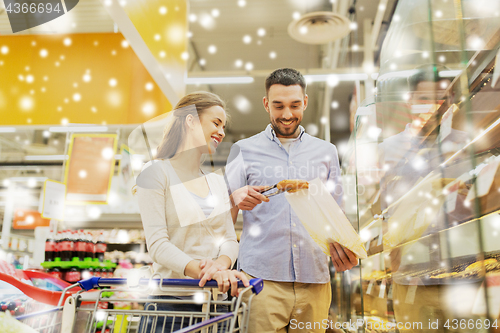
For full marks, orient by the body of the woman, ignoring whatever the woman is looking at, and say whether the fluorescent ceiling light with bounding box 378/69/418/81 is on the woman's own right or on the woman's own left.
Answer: on the woman's own left

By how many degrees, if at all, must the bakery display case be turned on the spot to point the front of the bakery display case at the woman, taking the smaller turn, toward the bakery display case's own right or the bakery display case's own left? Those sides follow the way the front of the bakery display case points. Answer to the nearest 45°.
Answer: approximately 45° to the bakery display case's own right

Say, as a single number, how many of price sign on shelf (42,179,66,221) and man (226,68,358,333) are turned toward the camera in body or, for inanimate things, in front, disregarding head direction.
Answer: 2

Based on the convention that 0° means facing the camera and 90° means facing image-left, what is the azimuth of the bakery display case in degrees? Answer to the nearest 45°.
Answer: approximately 45°

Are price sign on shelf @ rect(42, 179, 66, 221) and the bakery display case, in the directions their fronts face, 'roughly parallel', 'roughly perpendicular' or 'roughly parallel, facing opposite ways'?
roughly perpendicular
